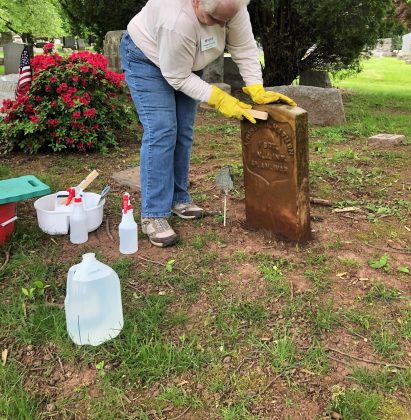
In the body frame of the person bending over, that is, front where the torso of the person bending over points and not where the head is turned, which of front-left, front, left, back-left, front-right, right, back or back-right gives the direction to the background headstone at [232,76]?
back-left

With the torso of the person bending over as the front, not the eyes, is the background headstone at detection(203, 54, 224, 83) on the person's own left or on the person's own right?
on the person's own left

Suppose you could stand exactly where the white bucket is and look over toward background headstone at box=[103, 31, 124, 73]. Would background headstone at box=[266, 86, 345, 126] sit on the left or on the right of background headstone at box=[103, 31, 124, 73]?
right

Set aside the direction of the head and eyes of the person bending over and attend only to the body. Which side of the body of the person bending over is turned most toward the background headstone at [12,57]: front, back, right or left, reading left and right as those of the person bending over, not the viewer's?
back

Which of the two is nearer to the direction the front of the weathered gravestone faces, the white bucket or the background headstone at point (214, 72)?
the white bucket

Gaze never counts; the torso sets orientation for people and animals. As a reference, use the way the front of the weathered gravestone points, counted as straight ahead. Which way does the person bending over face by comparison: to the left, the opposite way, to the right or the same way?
to the left

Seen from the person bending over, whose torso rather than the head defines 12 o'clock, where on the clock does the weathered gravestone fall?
The weathered gravestone is roughly at 11 o'clock from the person bending over.

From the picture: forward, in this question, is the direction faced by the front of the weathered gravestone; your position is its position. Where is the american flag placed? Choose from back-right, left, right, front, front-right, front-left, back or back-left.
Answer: right

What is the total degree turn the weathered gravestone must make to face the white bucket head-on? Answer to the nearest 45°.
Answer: approximately 45° to its right

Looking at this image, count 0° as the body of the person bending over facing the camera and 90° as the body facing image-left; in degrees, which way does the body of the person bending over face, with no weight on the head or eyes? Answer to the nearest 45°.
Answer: approximately 315°

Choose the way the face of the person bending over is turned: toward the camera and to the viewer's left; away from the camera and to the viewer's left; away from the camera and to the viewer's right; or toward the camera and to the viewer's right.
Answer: toward the camera and to the viewer's right

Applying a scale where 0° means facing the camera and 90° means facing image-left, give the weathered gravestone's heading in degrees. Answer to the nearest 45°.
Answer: approximately 45°
